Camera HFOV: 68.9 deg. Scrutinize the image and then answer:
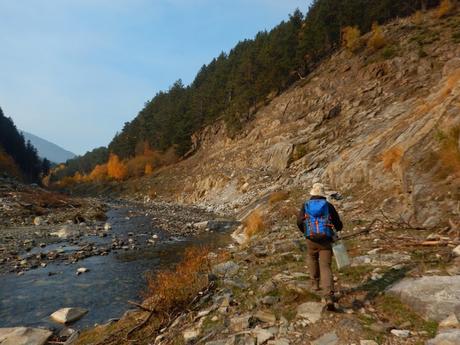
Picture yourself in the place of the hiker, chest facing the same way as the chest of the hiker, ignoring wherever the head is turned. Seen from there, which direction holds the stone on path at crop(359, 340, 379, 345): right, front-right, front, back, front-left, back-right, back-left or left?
back

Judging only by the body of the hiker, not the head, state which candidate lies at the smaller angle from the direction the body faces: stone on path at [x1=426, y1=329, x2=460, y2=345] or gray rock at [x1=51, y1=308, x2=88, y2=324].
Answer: the gray rock

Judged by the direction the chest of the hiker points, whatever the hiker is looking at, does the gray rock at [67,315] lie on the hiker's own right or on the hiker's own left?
on the hiker's own left

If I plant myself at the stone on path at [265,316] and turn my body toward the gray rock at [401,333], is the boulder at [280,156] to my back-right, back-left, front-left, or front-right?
back-left

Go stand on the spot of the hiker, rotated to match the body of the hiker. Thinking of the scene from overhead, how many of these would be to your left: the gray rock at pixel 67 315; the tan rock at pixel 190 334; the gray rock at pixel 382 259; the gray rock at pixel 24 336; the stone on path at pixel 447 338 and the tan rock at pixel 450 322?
3

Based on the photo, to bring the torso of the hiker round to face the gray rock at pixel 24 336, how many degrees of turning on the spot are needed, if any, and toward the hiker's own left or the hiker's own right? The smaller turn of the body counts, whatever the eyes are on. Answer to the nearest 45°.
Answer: approximately 90° to the hiker's own left

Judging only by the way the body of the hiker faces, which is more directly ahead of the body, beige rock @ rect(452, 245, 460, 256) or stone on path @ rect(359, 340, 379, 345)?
the beige rock

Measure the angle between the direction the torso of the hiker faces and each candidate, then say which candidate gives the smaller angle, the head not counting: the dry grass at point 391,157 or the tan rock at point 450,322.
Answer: the dry grass

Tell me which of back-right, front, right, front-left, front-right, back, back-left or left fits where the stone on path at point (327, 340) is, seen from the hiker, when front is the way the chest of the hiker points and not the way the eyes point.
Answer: back

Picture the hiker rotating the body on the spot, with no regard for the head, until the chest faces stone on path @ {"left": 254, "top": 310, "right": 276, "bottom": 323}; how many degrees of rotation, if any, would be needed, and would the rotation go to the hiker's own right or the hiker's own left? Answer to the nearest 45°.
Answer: approximately 135° to the hiker's own left

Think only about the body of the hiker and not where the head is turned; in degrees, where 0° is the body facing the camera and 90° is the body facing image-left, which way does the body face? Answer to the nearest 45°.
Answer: approximately 180°

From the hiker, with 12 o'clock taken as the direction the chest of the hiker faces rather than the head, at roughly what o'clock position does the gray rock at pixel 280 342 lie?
The gray rock is roughly at 7 o'clock from the hiker.
